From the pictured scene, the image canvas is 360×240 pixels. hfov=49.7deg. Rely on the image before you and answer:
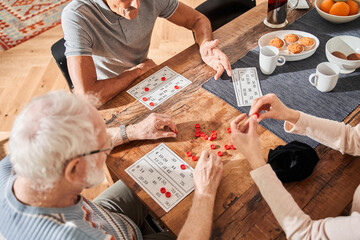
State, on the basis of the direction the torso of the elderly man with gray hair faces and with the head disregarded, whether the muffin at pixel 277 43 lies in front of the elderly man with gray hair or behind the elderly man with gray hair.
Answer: in front

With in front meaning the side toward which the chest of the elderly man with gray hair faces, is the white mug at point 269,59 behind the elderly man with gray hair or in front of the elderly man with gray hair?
in front

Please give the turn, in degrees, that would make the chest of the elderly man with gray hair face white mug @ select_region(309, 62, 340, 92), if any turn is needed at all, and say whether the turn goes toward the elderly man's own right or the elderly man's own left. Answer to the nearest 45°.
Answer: approximately 45° to the elderly man's own right

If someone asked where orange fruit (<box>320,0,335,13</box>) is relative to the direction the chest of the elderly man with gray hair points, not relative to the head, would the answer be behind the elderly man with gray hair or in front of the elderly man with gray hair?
in front

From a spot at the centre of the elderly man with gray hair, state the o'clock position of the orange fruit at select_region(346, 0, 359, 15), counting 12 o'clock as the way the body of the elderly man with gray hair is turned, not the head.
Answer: The orange fruit is roughly at 1 o'clock from the elderly man with gray hair.

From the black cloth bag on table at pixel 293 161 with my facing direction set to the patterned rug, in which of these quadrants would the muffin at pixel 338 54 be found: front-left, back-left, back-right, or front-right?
front-right

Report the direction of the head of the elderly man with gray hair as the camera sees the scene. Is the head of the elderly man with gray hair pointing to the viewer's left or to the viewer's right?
to the viewer's right

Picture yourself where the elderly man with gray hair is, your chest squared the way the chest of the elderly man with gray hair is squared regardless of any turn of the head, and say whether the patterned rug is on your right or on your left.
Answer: on your left

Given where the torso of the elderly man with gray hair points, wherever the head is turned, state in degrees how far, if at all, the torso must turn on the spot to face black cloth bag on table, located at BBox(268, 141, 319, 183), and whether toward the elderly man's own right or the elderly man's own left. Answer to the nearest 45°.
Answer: approximately 45° to the elderly man's own right

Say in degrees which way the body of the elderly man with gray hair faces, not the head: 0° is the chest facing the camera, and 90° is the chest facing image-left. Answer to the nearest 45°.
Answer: approximately 225°
